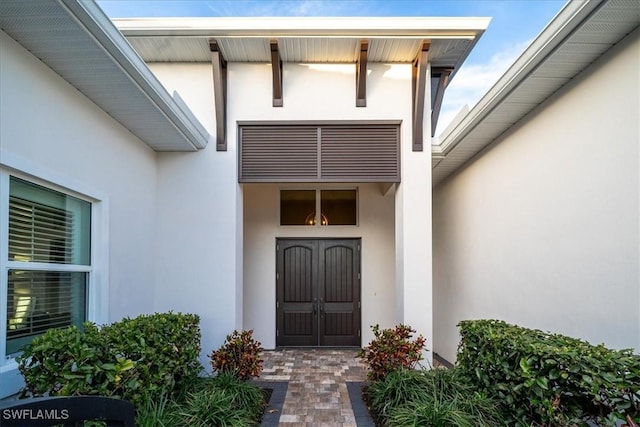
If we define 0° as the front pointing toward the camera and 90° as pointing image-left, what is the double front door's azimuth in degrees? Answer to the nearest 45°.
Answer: approximately 0°

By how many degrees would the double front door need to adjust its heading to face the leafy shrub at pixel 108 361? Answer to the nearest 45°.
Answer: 0° — it already faces it

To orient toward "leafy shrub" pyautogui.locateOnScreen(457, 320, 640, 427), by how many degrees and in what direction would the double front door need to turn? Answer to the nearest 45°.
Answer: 0° — it already faces it

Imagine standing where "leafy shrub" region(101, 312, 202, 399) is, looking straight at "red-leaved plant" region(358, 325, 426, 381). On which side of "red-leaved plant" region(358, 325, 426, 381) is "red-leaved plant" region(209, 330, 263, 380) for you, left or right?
left
